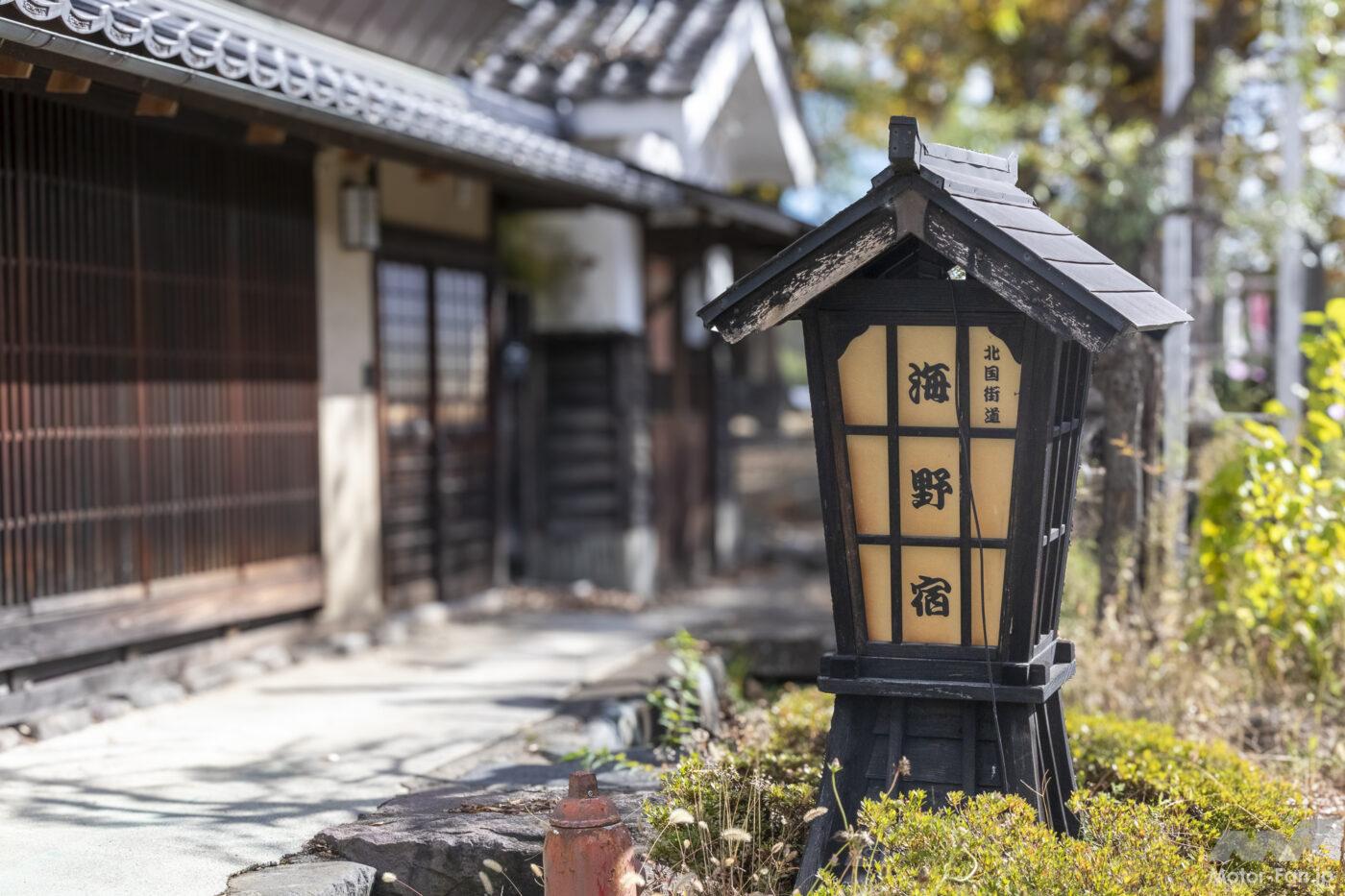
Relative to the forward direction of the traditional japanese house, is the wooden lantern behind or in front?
in front

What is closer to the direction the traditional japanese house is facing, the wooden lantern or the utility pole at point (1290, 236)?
the wooden lantern

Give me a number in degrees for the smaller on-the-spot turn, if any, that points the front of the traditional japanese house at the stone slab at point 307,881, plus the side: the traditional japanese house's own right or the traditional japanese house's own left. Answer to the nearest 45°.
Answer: approximately 45° to the traditional japanese house's own right

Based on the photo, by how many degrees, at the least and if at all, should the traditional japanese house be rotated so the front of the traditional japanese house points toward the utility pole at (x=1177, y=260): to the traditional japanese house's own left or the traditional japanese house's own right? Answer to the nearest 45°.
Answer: approximately 45° to the traditional japanese house's own left

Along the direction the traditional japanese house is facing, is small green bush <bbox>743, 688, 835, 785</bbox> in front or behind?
in front

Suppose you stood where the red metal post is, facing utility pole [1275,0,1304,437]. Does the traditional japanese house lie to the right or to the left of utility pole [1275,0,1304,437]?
left

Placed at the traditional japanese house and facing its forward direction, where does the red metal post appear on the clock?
The red metal post is roughly at 1 o'clock from the traditional japanese house.

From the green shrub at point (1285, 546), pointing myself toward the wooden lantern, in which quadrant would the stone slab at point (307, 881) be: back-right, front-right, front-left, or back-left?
front-right

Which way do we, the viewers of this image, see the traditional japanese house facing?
facing the viewer and to the right of the viewer

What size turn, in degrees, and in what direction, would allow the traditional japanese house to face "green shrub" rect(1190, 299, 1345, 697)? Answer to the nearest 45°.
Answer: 0° — it already faces it
